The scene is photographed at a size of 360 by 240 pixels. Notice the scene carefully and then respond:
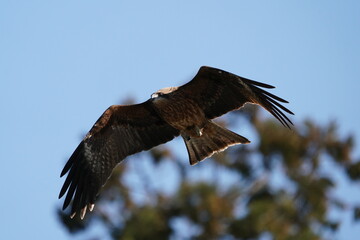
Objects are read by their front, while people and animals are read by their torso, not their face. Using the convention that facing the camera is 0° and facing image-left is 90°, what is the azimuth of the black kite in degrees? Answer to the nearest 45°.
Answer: approximately 45°
